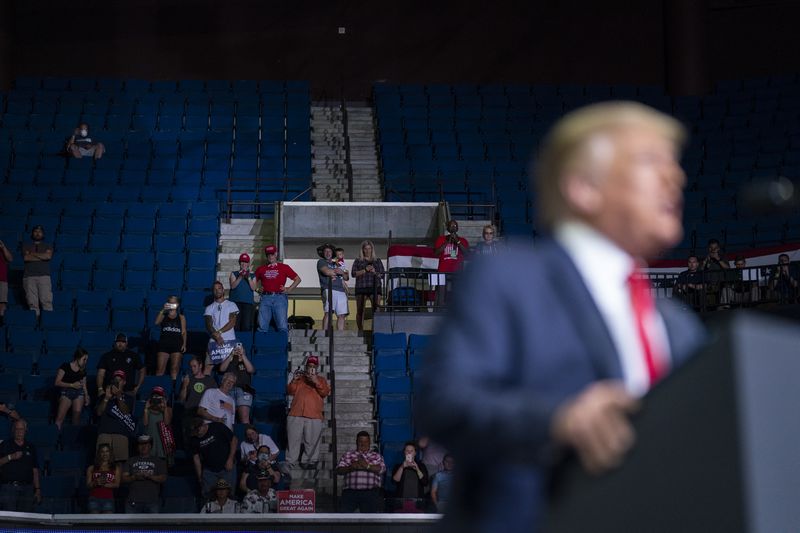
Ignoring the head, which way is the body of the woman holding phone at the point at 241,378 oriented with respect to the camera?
toward the camera

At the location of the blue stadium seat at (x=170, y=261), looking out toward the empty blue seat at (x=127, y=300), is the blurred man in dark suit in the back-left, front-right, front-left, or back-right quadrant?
front-left

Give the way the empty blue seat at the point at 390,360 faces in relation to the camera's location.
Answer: facing the viewer

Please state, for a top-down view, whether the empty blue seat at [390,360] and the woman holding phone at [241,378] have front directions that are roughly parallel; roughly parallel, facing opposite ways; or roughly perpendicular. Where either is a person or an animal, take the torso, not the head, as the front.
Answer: roughly parallel

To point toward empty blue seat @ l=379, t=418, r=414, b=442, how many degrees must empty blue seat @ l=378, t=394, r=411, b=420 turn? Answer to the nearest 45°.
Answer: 0° — it already faces it

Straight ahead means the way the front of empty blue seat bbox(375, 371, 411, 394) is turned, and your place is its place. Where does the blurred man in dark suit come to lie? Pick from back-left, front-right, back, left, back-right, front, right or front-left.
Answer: front

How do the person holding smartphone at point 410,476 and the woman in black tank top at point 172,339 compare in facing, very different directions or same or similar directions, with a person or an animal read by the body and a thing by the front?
same or similar directions

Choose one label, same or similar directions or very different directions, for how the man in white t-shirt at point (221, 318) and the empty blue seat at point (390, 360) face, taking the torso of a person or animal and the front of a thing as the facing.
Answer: same or similar directions

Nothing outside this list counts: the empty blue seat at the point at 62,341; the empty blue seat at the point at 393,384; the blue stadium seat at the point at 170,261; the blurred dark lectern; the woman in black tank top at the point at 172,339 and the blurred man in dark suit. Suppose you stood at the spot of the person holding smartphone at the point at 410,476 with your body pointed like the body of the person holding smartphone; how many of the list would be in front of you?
2

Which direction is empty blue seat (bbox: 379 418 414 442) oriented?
toward the camera

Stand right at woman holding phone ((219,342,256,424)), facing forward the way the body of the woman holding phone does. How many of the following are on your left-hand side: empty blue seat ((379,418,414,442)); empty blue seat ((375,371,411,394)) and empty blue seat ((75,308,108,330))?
2

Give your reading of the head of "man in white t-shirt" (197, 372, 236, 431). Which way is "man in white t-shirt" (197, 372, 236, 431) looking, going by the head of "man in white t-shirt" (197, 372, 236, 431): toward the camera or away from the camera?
toward the camera

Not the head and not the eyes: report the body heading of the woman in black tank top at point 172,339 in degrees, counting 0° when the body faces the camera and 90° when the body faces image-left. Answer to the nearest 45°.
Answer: approximately 0°
